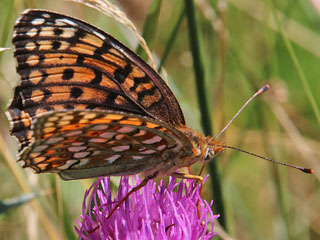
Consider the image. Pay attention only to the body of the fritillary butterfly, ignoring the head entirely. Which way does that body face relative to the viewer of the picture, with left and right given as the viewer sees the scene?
facing to the right of the viewer

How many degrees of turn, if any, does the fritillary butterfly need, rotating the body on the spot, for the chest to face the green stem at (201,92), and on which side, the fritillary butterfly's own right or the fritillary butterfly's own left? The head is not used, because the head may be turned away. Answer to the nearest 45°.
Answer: approximately 45° to the fritillary butterfly's own left
